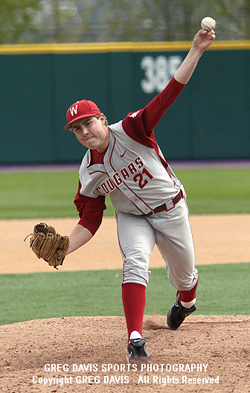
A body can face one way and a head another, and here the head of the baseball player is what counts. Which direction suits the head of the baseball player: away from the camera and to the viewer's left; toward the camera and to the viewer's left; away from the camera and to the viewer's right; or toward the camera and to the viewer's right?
toward the camera and to the viewer's left

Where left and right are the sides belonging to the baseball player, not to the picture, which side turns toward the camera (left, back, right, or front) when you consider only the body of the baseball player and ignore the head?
front
